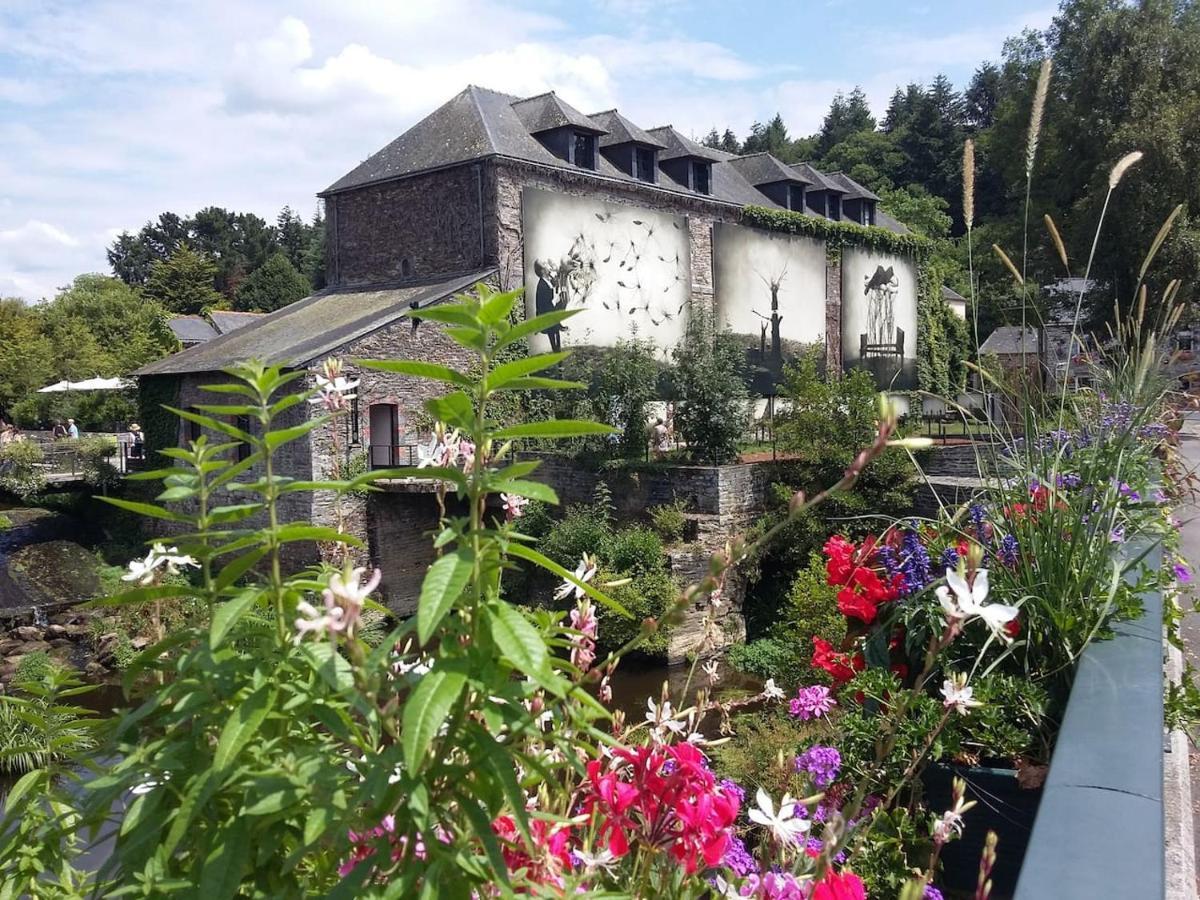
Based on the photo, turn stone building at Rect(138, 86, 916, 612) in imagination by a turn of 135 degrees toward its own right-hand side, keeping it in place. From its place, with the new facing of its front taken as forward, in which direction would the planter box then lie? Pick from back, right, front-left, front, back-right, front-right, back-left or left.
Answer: left

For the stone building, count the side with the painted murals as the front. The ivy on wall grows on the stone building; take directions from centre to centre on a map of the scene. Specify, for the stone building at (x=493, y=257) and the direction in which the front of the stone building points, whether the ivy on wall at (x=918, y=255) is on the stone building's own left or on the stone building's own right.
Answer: on the stone building's own left

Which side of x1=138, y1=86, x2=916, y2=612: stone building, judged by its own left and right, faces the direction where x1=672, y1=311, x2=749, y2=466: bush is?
front

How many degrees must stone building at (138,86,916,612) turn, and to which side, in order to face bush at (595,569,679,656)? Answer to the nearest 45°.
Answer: approximately 45° to its right

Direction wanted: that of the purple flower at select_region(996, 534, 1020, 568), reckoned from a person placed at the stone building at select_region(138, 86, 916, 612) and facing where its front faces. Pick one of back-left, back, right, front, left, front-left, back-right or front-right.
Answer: front-right

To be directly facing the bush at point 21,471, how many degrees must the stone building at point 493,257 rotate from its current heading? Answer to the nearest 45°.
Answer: approximately 135° to its right

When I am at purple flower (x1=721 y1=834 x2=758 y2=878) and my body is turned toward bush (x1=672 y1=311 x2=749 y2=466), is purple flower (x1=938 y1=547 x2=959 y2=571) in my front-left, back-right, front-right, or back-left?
front-right

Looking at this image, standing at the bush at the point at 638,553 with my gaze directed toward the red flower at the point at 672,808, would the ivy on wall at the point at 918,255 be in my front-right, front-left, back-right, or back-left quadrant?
back-left

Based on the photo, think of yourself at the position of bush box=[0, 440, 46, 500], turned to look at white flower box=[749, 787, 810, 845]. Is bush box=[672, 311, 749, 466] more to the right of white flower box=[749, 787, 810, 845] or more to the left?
left

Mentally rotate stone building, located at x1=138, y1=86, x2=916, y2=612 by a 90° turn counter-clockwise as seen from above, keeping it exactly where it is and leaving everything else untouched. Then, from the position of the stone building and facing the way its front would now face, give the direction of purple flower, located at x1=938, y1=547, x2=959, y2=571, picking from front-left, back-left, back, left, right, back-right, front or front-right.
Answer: back-right

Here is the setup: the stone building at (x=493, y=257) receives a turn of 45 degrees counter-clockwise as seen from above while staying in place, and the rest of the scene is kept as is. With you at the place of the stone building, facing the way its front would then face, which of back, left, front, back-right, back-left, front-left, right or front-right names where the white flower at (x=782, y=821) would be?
right

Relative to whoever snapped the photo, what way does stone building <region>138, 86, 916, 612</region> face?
facing the viewer and to the right of the viewer

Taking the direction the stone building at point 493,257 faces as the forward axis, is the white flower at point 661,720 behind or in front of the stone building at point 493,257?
in front

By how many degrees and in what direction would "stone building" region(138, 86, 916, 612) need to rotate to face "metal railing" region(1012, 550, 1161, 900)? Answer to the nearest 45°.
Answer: approximately 45° to its right
